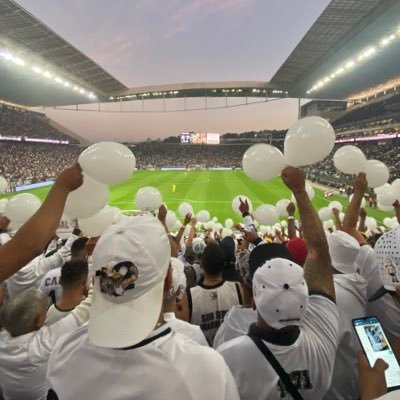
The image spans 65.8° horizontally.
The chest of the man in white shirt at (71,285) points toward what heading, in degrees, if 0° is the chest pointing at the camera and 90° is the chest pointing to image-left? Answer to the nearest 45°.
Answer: approximately 225°

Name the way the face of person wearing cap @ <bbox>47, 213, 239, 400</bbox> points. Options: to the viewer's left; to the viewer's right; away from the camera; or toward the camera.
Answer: away from the camera

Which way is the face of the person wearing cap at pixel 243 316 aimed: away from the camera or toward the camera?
away from the camera

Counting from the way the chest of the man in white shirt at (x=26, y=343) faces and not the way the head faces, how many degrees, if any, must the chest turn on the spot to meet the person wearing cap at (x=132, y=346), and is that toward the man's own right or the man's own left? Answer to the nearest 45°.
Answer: approximately 135° to the man's own right

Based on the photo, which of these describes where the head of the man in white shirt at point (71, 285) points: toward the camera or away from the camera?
away from the camera

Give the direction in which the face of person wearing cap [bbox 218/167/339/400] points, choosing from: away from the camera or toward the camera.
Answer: away from the camera

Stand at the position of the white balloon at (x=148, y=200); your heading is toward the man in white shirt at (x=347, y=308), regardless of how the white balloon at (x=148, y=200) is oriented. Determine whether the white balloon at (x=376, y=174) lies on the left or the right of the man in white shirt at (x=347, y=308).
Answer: left

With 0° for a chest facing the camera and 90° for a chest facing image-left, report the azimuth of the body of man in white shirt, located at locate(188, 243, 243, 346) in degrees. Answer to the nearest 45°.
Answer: approximately 180°

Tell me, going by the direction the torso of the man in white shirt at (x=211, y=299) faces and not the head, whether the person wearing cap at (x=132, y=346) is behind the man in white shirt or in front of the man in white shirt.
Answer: behind

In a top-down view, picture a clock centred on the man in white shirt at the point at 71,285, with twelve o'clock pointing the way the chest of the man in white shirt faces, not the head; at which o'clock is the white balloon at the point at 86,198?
The white balloon is roughly at 11 o'clock from the man in white shirt.

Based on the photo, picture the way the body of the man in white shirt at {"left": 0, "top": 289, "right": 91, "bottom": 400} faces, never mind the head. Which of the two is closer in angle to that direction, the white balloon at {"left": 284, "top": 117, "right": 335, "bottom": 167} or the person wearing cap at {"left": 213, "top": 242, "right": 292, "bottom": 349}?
the white balloon

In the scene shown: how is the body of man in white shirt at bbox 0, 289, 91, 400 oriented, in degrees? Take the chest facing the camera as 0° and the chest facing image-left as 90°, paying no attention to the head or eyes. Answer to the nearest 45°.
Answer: approximately 225°
